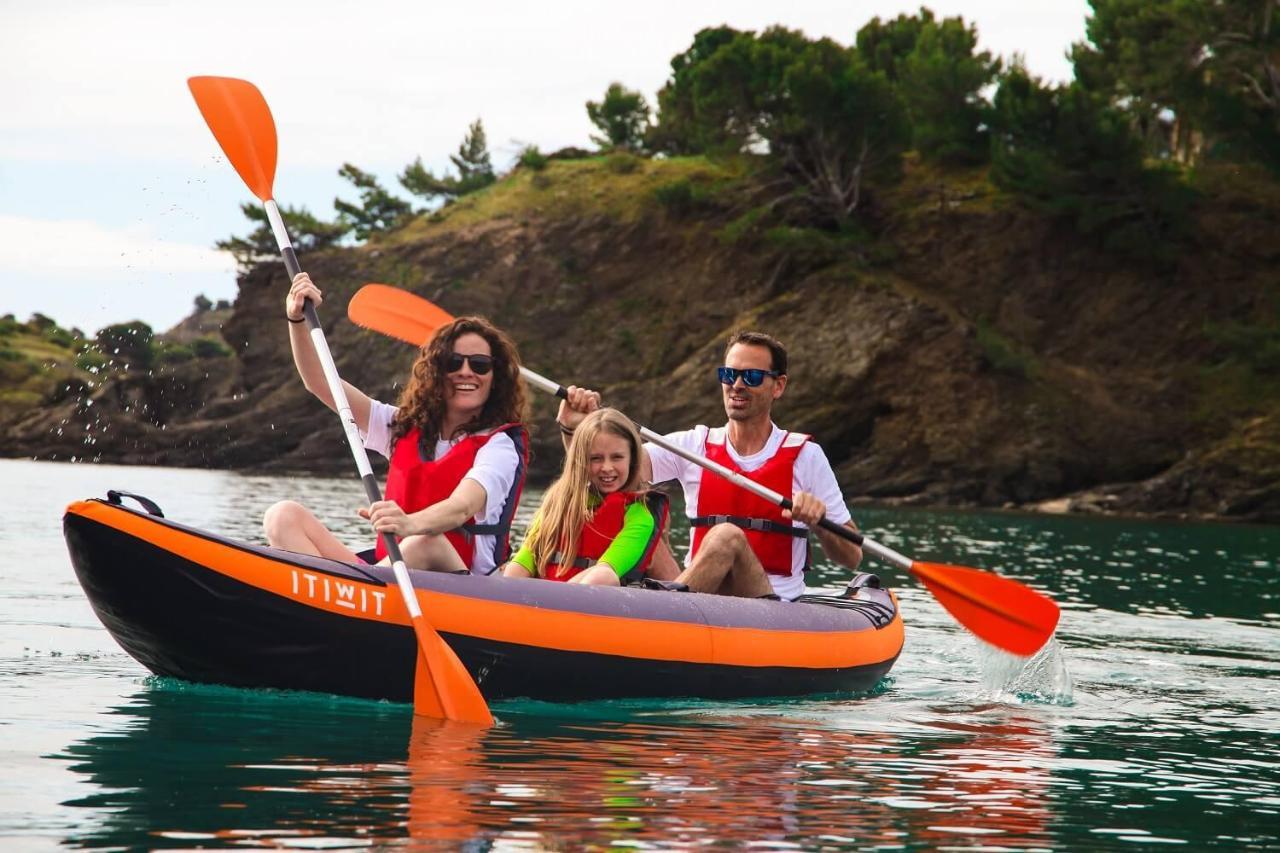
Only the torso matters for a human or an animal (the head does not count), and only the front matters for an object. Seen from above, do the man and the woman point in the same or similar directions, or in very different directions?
same or similar directions

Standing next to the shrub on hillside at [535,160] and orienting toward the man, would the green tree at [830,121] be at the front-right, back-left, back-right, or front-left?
front-left

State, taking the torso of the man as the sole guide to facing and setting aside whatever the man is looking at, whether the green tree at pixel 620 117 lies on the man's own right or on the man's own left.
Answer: on the man's own right

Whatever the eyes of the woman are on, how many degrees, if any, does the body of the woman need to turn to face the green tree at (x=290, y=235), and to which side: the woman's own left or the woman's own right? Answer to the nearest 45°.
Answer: approximately 135° to the woman's own right

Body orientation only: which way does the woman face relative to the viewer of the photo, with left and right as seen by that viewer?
facing the viewer and to the left of the viewer

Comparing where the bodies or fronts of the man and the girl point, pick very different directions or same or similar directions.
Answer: same or similar directions

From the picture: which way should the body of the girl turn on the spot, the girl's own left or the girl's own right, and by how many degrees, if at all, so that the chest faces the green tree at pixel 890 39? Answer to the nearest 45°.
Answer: approximately 135° to the girl's own right

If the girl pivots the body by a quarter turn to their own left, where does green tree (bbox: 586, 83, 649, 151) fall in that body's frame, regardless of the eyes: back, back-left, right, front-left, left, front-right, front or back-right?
back-left

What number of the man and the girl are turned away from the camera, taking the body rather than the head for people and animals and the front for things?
0

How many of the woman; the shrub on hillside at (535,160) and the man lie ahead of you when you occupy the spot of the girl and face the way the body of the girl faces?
1

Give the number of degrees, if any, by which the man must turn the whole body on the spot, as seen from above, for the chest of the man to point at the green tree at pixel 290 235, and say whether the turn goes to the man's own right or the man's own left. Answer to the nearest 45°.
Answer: approximately 135° to the man's own right

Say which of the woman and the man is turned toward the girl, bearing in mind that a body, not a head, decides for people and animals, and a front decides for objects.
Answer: the man

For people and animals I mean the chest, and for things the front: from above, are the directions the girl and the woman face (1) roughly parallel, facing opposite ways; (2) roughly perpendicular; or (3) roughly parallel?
roughly parallel

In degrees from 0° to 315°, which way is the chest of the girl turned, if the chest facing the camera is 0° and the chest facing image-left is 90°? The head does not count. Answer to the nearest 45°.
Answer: approximately 45°

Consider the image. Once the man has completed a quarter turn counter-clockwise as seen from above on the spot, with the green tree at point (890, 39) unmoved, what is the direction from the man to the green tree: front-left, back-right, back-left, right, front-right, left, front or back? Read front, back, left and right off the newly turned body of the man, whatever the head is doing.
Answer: back-left

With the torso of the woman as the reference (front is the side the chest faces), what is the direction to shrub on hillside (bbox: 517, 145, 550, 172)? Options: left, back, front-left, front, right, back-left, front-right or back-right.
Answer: back-right

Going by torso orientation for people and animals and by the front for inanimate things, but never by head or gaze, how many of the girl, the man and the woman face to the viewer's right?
0

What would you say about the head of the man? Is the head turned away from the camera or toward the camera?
toward the camera

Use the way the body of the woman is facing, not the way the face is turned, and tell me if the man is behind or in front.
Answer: behind

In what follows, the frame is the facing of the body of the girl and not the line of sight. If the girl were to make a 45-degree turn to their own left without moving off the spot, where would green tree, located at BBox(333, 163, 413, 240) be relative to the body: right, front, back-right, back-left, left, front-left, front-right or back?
back
